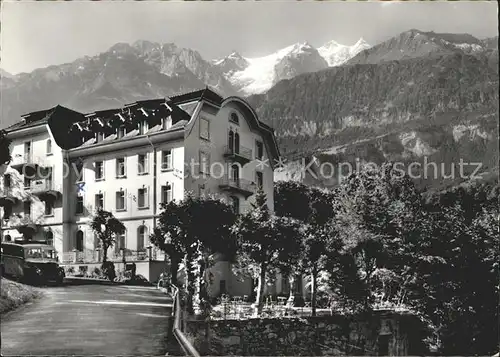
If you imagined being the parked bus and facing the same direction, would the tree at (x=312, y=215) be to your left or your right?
on your left

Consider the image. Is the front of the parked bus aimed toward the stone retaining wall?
no

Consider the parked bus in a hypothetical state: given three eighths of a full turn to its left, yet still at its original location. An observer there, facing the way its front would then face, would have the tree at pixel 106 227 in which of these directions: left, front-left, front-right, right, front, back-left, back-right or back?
right

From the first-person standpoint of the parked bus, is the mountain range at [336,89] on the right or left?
on its left

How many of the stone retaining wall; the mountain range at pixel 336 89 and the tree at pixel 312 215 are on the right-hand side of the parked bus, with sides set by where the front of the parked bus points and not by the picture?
0

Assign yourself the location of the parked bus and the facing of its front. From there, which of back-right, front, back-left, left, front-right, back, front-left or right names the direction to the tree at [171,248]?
front-left

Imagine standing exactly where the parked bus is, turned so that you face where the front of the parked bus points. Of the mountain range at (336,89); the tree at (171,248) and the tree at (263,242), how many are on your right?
0

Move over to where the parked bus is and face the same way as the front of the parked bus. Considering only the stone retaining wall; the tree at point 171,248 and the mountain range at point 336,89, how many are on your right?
0

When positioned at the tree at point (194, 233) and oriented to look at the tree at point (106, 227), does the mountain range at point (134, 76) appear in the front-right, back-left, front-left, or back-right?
front-right

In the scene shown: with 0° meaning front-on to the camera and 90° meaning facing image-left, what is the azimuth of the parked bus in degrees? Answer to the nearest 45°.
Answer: approximately 315°
